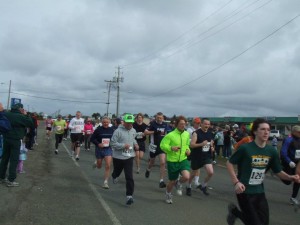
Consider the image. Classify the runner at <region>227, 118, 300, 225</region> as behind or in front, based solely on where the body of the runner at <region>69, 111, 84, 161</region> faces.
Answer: in front

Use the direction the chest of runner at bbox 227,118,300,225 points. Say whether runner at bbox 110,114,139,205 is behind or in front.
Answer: behind

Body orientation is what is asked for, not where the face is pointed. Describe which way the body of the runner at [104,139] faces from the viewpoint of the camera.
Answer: toward the camera

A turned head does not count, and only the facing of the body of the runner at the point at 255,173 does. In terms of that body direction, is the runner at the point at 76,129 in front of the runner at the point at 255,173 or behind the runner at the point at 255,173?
behind

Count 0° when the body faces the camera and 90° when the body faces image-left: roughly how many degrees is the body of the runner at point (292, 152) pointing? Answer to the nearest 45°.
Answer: approximately 315°

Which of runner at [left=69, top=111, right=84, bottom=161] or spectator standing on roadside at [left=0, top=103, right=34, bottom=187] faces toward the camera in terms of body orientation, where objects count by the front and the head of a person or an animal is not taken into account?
the runner

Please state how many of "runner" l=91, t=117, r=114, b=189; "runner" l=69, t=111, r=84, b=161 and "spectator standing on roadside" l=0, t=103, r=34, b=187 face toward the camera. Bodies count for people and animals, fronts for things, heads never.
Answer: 2

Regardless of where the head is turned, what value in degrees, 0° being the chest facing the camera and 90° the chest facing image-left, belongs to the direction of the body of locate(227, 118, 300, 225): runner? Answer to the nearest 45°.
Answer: approximately 315°

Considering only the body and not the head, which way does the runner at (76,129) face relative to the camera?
toward the camera

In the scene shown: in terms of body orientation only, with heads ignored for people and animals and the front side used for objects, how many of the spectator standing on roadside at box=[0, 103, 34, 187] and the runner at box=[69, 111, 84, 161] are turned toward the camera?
1

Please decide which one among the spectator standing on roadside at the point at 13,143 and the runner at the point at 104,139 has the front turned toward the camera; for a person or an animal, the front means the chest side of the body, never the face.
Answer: the runner

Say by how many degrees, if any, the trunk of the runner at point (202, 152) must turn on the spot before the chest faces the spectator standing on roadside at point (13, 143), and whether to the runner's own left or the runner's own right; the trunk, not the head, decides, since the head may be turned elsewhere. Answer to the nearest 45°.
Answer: approximately 135° to the runner's own right

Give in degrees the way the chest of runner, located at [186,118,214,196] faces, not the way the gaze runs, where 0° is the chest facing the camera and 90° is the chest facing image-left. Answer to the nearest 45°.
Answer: approximately 315°

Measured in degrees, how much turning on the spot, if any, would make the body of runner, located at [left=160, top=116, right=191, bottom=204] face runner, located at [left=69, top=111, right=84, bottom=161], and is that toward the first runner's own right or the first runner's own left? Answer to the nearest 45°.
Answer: approximately 180°

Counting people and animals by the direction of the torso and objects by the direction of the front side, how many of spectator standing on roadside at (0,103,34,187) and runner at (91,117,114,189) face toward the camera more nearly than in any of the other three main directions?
1

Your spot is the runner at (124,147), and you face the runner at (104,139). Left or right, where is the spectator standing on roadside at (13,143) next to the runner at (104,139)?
left

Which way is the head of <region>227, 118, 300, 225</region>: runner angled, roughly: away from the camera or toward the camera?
toward the camera
